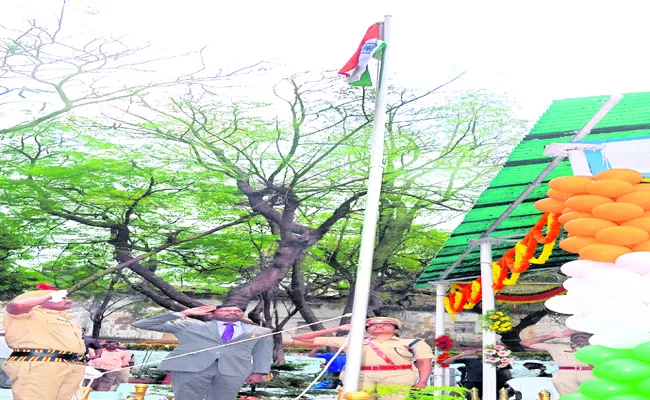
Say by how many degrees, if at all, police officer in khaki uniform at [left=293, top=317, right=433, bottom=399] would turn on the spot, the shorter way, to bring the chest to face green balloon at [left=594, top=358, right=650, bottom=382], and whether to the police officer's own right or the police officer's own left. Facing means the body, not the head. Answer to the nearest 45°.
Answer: approximately 45° to the police officer's own left

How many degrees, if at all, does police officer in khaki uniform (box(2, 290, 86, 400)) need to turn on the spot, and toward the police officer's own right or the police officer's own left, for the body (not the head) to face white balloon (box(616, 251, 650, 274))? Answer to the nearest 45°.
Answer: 0° — they already face it

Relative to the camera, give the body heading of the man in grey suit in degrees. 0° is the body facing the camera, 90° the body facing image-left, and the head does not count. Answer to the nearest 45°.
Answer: approximately 0°

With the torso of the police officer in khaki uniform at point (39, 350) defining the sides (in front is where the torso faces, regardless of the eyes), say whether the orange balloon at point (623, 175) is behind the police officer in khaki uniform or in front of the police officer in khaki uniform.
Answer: in front

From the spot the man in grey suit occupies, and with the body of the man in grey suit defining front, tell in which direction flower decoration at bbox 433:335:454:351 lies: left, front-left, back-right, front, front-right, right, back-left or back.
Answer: back-left

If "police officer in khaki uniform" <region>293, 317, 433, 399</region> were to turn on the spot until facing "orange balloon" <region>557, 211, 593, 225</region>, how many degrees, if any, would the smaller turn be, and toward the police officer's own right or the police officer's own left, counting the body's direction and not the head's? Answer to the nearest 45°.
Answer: approximately 45° to the police officer's own left

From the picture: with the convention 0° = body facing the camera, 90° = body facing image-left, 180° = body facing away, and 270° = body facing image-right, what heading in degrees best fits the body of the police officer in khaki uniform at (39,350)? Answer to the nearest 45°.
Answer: approximately 315°

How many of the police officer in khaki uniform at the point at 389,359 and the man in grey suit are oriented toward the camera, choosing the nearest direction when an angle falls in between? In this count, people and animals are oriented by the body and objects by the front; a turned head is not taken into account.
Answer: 2

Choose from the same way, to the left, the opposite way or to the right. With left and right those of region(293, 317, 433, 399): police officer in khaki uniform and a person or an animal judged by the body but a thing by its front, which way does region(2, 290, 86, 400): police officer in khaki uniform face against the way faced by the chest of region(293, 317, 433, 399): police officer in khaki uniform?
to the left

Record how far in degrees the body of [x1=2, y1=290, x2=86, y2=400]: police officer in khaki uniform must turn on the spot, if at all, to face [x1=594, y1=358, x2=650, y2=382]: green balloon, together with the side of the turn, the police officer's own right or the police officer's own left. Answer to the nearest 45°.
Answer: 0° — they already face it

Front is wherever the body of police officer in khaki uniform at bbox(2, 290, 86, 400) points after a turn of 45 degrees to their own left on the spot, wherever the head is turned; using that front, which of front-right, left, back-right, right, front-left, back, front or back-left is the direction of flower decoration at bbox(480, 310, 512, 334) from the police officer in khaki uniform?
front

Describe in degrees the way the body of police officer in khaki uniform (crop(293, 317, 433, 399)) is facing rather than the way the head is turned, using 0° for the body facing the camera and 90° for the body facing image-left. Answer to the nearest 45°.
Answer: approximately 0°
